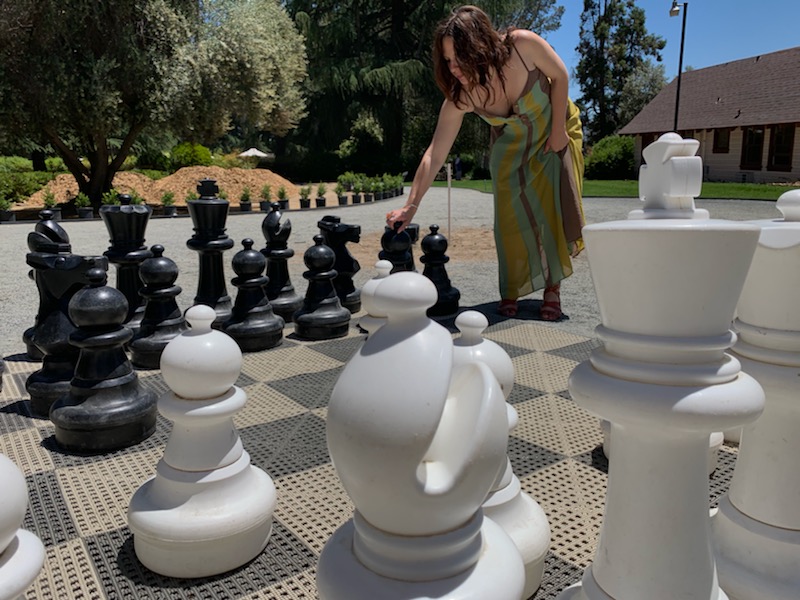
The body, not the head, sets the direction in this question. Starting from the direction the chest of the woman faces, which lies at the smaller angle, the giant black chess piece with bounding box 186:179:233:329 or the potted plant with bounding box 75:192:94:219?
the giant black chess piece

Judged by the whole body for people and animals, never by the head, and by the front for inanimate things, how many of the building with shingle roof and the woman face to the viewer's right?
0

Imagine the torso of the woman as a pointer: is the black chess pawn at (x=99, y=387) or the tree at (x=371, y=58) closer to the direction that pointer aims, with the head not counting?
the black chess pawn

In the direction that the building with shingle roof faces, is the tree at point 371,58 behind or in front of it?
in front

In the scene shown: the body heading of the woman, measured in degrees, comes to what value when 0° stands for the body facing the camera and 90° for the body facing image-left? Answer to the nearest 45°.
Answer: approximately 45°

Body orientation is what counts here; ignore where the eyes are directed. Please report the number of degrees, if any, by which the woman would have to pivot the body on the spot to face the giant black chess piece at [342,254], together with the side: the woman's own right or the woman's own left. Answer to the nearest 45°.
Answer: approximately 45° to the woman's own right

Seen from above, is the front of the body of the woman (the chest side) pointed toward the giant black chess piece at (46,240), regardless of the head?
yes

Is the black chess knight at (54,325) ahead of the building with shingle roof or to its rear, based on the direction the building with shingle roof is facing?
ahead

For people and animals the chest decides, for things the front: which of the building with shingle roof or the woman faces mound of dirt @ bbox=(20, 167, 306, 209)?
the building with shingle roof

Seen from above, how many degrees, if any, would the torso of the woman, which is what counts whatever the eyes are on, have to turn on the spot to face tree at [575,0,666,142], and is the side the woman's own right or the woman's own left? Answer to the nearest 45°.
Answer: approximately 135° to the woman's own right

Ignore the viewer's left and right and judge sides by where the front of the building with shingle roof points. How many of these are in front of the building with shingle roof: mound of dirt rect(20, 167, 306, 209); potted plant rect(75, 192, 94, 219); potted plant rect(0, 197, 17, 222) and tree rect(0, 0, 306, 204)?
4

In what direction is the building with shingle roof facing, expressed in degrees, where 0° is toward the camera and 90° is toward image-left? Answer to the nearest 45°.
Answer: approximately 45°

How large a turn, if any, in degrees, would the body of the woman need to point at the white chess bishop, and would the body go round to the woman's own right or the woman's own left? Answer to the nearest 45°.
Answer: approximately 45° to the woman's own left

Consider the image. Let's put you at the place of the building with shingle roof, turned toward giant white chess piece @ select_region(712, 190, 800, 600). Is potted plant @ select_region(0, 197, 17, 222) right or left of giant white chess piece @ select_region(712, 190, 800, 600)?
right
